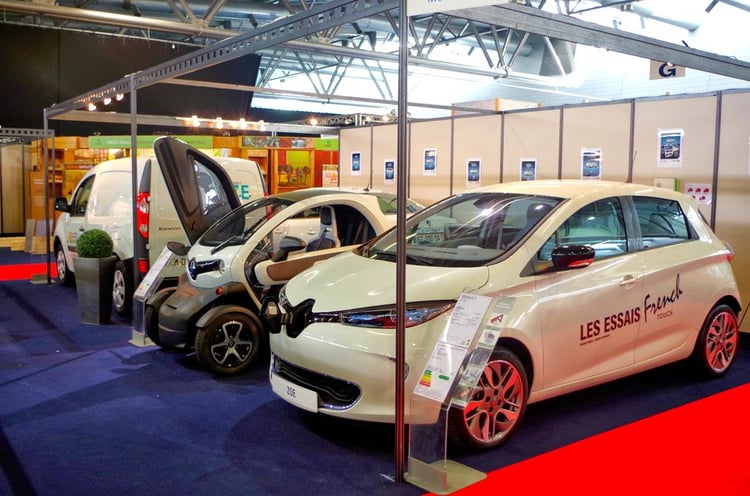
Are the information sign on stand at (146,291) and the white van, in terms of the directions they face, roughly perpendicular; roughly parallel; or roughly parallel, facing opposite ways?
roughly perpendicular

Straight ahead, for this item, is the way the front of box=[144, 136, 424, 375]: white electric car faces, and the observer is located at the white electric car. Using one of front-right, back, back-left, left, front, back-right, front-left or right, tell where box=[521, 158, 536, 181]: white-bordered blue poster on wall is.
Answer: back

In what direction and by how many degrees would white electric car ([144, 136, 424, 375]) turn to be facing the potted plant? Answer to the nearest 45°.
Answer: approximately 90° to its right

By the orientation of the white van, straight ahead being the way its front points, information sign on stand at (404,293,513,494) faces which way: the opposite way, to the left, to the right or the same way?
to the left

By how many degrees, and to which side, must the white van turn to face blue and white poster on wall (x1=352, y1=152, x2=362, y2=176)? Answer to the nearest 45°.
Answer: approximately 90° to its right

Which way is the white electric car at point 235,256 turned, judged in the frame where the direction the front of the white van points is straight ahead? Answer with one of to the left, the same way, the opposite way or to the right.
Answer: to the left

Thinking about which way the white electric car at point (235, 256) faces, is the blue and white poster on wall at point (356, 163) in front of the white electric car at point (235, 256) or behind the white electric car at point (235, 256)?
behind

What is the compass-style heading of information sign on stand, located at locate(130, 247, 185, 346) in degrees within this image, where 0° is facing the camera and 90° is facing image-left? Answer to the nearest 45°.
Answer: approximately 45°

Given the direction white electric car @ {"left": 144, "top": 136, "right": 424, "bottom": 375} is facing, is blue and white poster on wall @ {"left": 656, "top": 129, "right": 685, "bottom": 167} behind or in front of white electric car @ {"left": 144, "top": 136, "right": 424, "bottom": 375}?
behind

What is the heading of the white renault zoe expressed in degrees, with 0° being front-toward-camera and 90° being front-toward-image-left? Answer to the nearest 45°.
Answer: approximately 45°

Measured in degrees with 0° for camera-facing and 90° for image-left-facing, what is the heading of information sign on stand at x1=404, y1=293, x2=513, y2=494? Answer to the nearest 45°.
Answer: approximately 45°

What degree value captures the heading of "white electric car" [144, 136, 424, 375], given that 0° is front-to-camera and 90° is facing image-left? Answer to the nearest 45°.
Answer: approximately 45°
